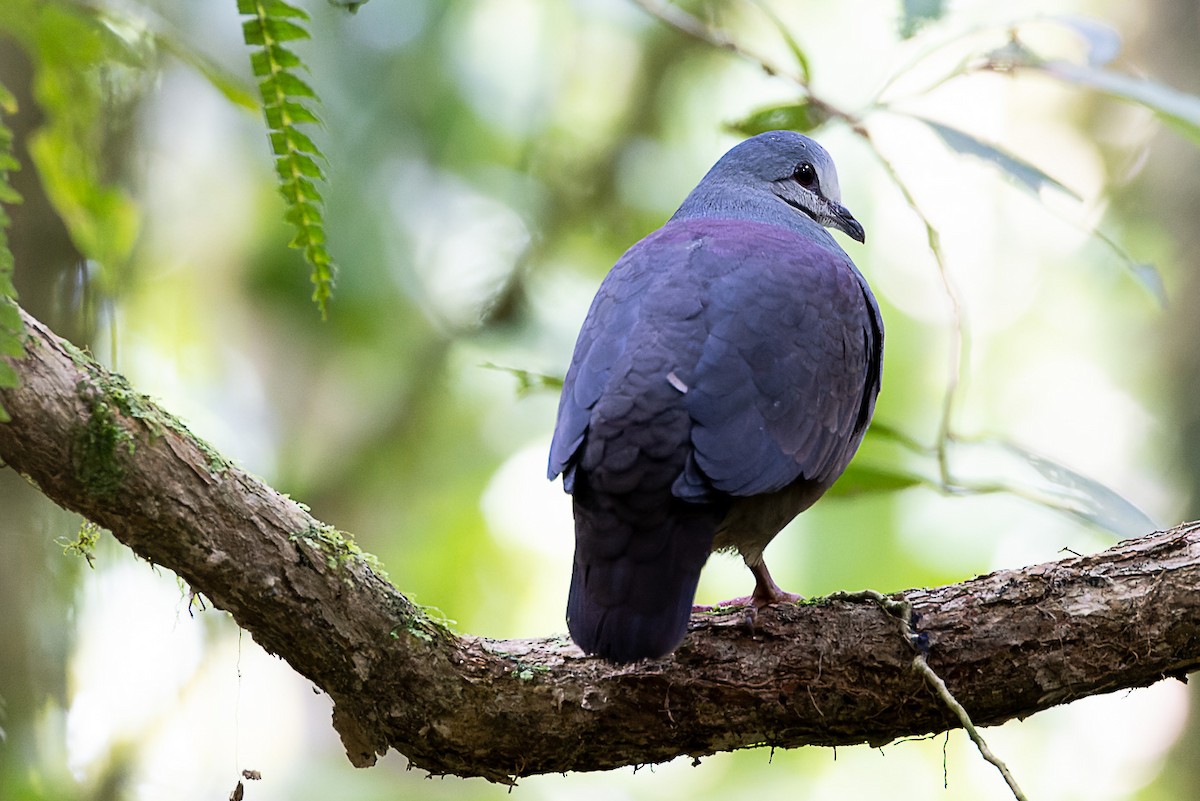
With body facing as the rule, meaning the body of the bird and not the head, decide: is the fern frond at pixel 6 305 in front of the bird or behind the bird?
behind

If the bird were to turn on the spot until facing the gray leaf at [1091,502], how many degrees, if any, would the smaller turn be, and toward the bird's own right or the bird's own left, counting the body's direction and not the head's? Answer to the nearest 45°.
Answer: approximately 45° to the bird's own right

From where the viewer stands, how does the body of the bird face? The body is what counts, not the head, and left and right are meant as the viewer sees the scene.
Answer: facing away from the viewer and to the right of the viewer
